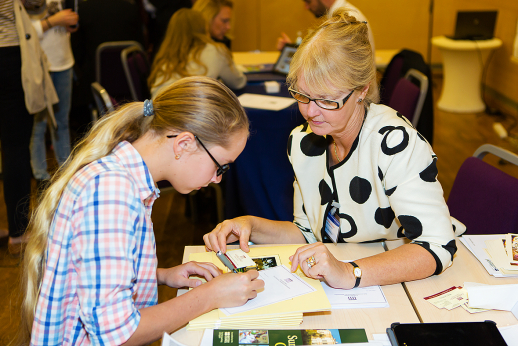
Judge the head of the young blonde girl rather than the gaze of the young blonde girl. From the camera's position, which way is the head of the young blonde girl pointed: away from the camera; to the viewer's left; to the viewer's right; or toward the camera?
to the viewer's right

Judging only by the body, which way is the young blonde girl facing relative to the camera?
to the viewer's right

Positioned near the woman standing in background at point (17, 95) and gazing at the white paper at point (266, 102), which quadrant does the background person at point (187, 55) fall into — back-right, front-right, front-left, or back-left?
front-left

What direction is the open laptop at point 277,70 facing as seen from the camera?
to the viewer's left

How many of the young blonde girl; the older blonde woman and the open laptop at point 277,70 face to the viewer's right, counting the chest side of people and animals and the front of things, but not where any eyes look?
1

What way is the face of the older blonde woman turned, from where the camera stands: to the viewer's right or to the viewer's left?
to the viewer's left

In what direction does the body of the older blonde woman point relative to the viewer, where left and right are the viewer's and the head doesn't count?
facing the viewer and to the left of the viewer
